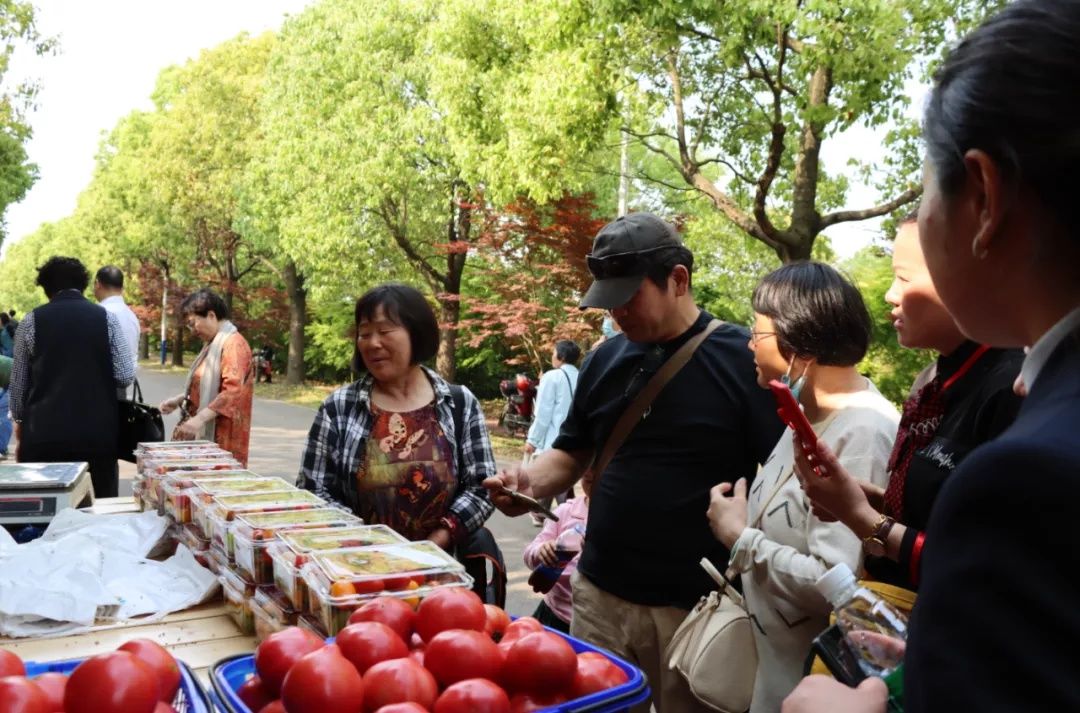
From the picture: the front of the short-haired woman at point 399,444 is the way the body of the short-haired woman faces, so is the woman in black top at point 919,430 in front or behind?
in front

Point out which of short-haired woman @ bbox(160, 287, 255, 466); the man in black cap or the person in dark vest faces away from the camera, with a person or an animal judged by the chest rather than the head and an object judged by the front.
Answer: the person in dark vest

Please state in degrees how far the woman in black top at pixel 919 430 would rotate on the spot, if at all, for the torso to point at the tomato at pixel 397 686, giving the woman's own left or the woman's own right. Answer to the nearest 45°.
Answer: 0° — they already face it

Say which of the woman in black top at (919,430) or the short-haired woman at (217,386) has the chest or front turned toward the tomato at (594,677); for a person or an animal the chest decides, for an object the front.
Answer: the woman in black top

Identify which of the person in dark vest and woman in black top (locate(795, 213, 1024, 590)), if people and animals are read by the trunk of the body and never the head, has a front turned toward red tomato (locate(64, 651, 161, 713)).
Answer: the woman in black top

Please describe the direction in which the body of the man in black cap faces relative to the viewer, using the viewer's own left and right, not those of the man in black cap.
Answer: facing the viewer and to the left of the viewer

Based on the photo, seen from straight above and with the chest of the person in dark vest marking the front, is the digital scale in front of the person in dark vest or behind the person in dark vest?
behind

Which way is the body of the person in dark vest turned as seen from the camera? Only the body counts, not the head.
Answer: away from the camera

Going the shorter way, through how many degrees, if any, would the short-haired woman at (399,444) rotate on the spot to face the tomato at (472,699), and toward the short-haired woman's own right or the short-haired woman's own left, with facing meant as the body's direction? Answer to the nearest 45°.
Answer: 0° — they already face it

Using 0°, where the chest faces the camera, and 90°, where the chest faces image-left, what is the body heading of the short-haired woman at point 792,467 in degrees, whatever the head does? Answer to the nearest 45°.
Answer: approximately 90°

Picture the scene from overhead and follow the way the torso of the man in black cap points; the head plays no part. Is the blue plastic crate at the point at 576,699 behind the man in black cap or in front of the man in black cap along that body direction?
in front

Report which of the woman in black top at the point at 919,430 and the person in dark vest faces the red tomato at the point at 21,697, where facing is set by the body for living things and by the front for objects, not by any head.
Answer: the woman in black top

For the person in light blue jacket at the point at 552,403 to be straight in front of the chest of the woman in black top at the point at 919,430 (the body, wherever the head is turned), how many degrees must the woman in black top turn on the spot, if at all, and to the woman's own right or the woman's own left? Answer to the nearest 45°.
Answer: approximately 90° to the woman's own right

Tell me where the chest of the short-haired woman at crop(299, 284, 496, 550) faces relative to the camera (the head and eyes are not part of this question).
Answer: toward the camera

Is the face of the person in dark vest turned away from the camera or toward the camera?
away from the camera

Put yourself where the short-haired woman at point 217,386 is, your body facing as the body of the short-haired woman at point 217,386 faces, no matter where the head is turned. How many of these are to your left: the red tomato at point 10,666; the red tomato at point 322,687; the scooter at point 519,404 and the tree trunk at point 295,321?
2
